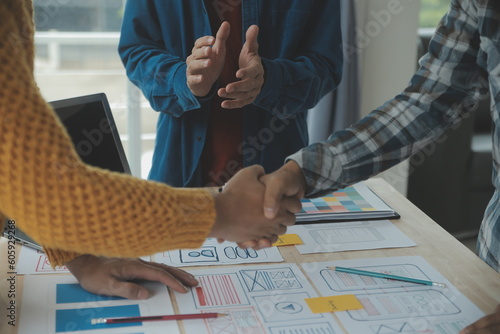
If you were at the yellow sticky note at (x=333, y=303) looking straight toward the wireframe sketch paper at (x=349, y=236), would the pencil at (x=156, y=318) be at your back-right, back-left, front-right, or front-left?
back-left

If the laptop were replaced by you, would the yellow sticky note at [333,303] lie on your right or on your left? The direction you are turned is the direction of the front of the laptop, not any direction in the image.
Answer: on your left

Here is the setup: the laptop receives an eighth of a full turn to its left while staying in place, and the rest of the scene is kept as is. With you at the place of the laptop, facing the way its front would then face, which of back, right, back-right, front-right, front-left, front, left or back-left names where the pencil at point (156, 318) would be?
front

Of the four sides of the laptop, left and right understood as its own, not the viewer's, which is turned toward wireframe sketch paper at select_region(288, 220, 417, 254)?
left

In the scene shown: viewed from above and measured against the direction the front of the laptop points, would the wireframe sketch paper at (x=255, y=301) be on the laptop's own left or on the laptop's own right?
on the laptop's own left

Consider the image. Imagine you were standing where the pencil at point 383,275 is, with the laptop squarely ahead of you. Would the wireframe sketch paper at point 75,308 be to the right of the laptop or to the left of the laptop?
left
